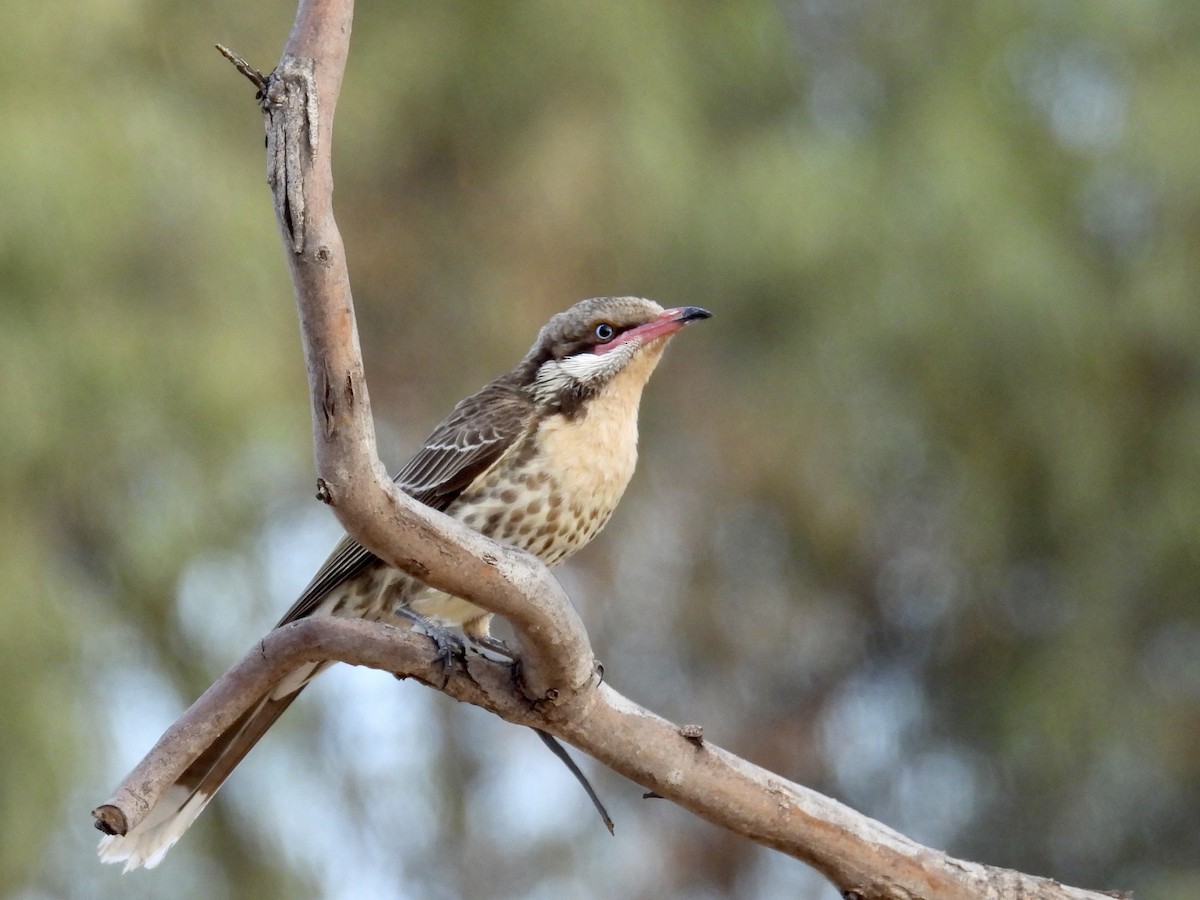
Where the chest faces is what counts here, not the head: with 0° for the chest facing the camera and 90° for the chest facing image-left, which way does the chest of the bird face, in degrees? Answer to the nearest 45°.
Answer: approximately 270°
